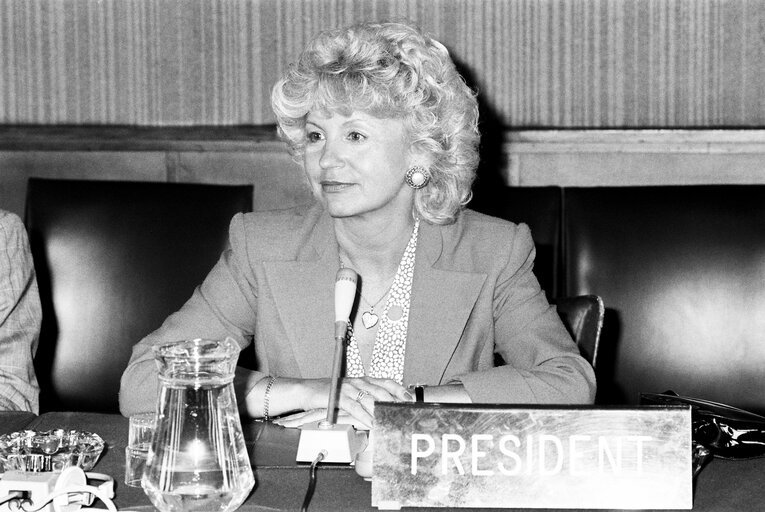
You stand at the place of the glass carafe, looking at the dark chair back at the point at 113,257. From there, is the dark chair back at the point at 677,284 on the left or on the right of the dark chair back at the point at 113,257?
right

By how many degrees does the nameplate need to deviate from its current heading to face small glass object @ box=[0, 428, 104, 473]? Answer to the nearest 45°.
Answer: approximately 90° to its right

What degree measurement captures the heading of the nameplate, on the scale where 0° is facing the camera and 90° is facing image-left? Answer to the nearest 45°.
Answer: approximately 0°

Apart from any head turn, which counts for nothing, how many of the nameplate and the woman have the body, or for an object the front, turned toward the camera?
2

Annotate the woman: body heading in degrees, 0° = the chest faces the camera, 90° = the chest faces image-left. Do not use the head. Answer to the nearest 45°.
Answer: approximately 0°

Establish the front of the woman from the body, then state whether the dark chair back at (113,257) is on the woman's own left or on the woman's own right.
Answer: on the woman's own right

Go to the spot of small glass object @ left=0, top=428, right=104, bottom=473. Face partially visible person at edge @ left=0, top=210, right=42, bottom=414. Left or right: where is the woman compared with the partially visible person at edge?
right

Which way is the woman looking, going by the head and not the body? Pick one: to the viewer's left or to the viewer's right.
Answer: to the viewer's left
